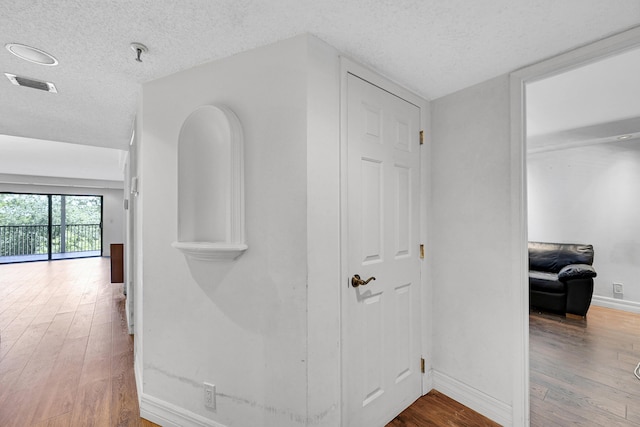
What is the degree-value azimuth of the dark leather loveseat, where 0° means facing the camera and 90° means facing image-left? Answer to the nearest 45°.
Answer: approximately 45°

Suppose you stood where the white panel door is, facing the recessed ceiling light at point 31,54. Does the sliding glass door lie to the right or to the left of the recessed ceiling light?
right

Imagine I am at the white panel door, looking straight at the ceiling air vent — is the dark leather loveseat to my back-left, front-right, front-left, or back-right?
back-right
